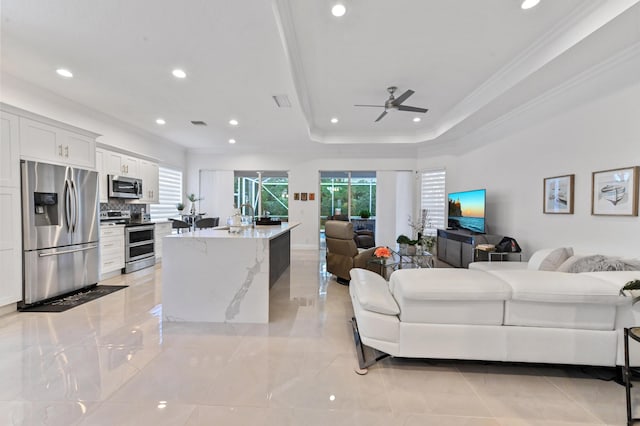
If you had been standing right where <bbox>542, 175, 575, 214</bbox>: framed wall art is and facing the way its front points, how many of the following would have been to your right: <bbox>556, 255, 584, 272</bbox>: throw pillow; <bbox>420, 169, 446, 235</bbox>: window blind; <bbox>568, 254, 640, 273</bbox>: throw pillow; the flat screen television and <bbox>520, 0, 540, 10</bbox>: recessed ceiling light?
2

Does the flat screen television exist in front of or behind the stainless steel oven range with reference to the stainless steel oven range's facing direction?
in front

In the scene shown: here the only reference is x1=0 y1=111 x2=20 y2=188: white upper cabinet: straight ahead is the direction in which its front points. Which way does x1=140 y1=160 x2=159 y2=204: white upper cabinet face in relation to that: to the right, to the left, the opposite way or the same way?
the same way

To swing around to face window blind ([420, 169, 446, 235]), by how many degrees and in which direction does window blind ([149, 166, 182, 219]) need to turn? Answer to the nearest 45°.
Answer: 0° — it already faces it

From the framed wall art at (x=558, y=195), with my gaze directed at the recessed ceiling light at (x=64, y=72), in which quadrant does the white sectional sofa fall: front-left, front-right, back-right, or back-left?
front-left

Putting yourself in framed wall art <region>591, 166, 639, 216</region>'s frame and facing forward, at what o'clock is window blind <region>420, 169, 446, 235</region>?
The window blind is roughly at 3 o'clock from the framed wall art.

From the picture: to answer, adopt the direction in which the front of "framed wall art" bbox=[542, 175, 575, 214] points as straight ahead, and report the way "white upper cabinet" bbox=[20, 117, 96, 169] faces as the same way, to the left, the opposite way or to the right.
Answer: the opposite way

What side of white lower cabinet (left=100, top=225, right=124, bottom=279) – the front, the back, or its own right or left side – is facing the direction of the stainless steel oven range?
left

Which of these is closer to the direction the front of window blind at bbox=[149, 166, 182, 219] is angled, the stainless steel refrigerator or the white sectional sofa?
the white sectional sofa

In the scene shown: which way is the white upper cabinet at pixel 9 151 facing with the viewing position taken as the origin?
facing the viewer and to the right of the viewer

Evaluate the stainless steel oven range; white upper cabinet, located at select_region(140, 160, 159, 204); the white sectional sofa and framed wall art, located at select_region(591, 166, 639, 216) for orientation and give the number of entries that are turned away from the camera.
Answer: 1

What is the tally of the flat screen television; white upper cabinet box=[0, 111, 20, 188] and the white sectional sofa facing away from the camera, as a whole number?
1

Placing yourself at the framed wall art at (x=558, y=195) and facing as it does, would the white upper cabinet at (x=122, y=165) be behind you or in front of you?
in front

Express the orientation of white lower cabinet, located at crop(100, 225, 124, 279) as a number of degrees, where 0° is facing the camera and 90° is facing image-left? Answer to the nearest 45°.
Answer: approximately 315°

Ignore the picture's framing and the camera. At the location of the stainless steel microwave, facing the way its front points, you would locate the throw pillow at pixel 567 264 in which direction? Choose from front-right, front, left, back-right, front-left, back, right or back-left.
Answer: front

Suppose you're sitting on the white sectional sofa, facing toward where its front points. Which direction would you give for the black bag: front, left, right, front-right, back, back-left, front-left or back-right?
front

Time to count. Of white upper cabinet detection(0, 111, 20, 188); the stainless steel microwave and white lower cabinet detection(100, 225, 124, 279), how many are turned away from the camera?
0

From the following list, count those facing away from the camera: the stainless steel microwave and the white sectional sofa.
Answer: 1
